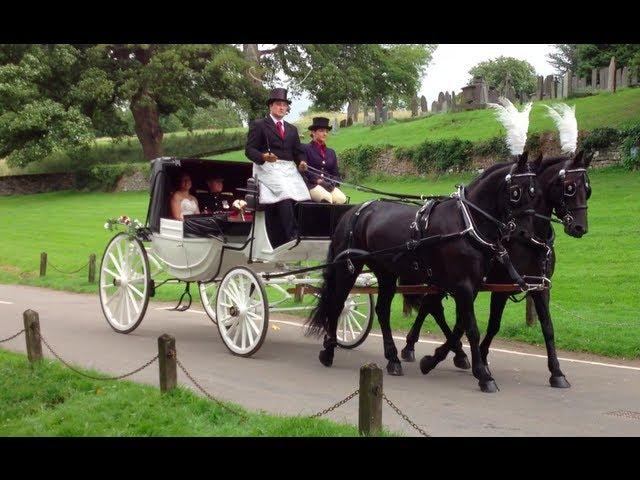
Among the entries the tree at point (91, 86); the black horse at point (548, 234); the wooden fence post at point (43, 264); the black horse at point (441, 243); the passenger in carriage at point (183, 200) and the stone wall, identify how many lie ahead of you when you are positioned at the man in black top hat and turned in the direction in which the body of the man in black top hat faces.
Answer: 2

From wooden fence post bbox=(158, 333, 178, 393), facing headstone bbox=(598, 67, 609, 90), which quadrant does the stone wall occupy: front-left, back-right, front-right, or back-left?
front-left

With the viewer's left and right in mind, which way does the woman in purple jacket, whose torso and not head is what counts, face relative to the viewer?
facing the viewer and to the right of the viewer

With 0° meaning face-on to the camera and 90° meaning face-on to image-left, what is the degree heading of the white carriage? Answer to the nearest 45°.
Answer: approximately 315°

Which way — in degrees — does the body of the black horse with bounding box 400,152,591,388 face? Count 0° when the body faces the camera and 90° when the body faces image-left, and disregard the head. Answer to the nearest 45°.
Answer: approximately 315°

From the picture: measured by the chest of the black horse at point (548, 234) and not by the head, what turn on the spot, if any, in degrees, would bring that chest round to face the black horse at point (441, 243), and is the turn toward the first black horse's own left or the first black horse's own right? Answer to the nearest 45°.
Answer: approximately 135° to the first black horse's own right

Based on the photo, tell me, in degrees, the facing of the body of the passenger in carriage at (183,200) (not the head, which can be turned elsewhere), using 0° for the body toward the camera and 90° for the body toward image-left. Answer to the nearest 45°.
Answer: approximately 315°

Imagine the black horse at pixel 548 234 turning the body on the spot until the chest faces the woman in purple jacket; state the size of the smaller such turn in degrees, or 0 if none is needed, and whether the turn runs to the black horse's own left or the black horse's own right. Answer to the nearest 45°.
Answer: approximately 180°

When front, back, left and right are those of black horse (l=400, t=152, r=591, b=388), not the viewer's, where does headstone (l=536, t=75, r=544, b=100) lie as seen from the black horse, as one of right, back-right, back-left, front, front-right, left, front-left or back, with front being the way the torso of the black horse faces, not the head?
back-left

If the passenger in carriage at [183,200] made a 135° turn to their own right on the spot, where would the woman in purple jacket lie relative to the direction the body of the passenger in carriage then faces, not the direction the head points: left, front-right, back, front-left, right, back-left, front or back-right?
back-left

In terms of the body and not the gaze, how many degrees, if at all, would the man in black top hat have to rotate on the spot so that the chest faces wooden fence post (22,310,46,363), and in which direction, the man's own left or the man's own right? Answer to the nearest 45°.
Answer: approximately 135° to the man's own right

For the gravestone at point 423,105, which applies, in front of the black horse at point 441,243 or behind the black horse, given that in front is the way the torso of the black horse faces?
behind

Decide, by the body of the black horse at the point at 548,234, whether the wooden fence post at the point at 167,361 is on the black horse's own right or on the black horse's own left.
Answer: on the black horse's own right
